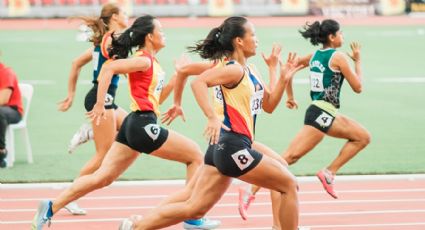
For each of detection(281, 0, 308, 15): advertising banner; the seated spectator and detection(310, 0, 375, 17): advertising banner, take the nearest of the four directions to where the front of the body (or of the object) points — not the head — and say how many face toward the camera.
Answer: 2

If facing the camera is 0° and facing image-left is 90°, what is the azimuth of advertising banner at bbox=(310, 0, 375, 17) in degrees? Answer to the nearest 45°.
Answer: approximately 0°

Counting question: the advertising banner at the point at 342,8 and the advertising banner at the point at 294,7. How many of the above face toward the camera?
2

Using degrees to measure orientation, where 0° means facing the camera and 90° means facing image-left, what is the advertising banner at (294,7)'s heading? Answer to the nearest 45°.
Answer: approximately 0°

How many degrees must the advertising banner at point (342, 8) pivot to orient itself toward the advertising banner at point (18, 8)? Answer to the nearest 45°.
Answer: approximately 90° to its right
